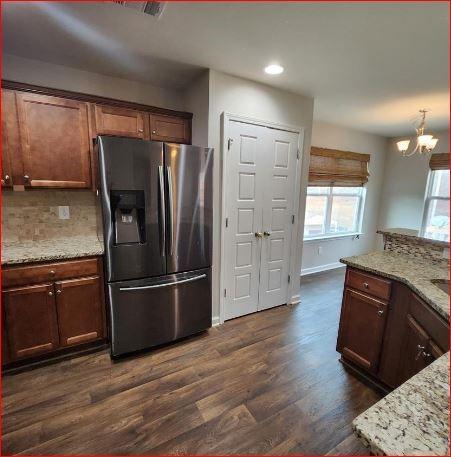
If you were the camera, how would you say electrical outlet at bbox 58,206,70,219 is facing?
facing the viewer

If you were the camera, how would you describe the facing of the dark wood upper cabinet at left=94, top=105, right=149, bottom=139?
facing the viewer and to the right of the viewer

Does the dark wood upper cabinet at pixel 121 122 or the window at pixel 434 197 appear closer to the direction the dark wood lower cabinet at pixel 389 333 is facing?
the dark wood upper cabinet

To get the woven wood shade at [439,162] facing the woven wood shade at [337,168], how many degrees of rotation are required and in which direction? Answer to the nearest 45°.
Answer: approximately 45° to its right

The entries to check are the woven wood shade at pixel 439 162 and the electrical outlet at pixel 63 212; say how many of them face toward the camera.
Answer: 2

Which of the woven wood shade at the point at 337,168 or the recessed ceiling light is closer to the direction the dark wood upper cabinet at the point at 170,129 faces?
the recessed ceiling light

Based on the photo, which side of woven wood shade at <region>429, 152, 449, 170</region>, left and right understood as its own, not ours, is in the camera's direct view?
front

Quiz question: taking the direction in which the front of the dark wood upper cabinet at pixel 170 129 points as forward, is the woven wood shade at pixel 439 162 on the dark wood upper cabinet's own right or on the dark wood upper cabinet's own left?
on the dark wood upper cabinet's own left

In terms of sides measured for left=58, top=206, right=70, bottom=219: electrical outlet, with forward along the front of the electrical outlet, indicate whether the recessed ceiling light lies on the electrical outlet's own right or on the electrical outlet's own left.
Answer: on the electrical outlet's own left

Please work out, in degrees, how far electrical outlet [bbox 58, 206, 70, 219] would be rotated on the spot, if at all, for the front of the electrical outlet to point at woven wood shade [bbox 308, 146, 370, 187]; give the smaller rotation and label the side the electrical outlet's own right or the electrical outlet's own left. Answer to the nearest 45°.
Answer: approximately 90° to the electrical outlet's own left

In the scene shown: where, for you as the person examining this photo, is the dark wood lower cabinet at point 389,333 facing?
facing the viewer and to the left of the viewer

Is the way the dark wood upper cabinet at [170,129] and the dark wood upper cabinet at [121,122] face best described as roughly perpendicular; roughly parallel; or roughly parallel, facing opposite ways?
roughly parallel

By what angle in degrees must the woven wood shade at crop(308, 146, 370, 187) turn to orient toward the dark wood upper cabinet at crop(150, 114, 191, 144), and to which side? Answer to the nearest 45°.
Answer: approximately 90° to its right
